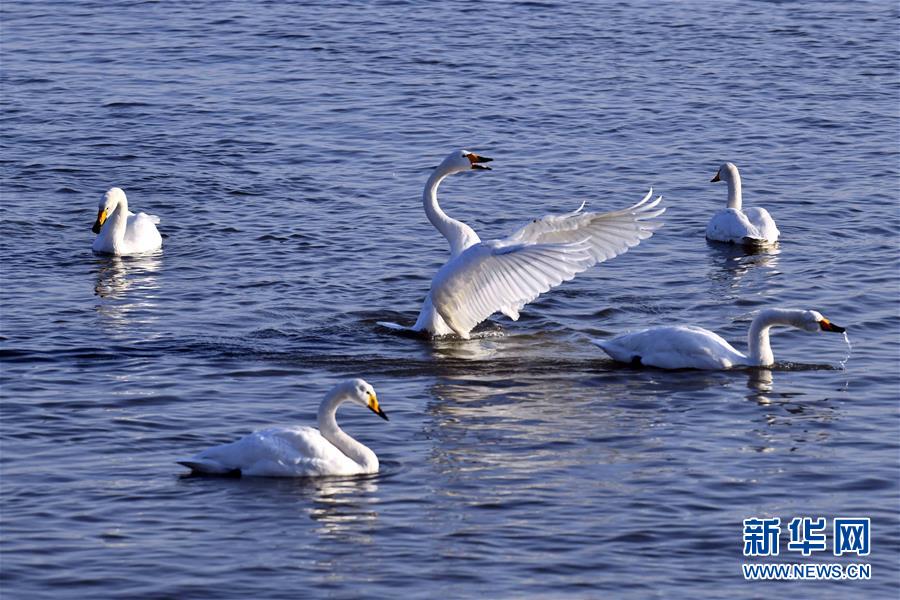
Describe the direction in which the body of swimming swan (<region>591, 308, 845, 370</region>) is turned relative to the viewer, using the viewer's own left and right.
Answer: facing to the right of the viewer

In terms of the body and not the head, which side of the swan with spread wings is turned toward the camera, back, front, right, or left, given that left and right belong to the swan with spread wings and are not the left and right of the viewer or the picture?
right

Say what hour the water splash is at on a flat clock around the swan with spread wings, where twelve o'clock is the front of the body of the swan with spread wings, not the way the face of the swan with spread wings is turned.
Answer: The water splash is roughly at 12 o'clock from the swan with spread wings.

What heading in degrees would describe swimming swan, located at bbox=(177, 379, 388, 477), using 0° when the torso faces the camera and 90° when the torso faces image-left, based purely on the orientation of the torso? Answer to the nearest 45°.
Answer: approximately 270°

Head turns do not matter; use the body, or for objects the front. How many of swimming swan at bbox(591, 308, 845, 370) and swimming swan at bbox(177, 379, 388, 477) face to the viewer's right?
2
